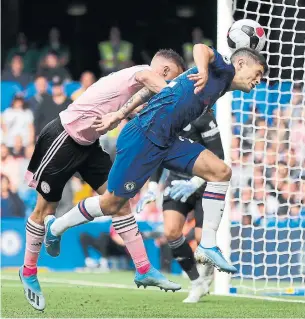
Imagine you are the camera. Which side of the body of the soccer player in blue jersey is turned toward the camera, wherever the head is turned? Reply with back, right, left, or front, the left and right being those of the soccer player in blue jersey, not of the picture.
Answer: right

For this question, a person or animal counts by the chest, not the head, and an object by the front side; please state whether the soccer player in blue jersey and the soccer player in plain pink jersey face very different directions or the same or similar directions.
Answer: same or similar directions

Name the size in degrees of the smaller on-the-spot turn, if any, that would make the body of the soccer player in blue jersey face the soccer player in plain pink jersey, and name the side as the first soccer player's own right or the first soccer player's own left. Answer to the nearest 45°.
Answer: approximately 135° to the first soccer player's own left

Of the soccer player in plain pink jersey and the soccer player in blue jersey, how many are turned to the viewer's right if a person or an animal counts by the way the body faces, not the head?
2

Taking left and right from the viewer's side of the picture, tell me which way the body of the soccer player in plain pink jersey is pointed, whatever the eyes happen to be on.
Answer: facing to the right of the viewer

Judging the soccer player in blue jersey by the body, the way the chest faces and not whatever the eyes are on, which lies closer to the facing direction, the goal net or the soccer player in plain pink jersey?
the goal net

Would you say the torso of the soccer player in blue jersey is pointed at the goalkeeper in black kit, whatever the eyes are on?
no

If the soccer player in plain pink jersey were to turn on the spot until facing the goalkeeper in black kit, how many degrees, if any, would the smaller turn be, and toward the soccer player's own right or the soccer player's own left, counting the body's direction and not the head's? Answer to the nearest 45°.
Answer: approximately 45° to the soccer player's own left

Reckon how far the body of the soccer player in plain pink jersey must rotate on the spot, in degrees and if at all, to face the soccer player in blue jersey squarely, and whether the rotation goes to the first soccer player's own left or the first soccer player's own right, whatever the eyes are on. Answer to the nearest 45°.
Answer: approximately 45° to the first soccer player's own right

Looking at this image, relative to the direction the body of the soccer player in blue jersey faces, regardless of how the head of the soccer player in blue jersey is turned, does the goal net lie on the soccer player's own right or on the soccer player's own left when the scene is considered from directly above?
on the soccer player's own left
